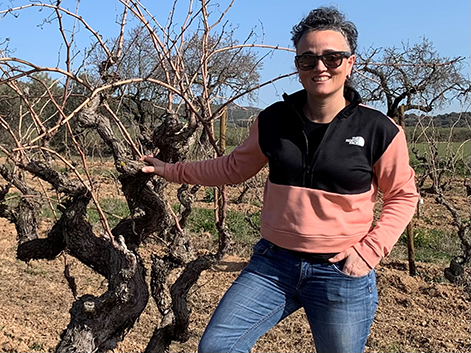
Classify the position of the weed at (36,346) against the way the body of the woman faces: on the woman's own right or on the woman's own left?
on the woman's own right

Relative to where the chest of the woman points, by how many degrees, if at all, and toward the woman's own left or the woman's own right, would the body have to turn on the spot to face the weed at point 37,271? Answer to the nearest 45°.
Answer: approximately 135° to the woman's own right

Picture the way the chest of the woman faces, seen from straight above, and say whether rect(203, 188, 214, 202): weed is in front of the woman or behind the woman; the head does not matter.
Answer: behind

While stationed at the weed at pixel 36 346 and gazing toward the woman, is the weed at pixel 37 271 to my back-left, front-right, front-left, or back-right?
back-left

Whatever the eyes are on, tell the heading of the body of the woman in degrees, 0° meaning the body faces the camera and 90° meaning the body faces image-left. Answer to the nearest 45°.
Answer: approximately 0°
